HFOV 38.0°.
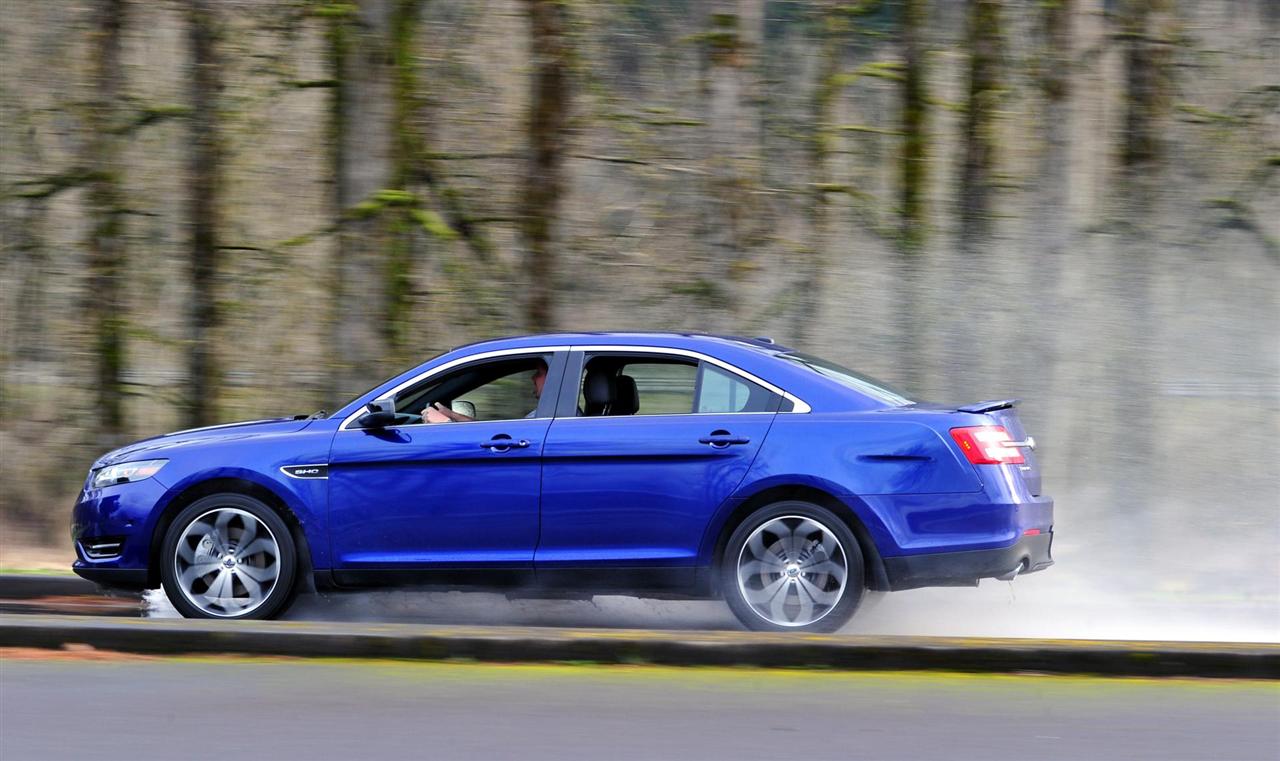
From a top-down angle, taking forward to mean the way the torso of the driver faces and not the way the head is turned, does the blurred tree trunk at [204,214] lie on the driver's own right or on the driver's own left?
on the driver's own right

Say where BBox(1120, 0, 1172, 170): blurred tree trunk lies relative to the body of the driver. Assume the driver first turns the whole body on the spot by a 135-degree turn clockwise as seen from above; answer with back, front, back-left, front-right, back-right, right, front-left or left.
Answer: front

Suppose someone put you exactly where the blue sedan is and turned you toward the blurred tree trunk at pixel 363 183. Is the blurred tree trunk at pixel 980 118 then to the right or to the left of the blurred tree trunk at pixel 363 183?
right

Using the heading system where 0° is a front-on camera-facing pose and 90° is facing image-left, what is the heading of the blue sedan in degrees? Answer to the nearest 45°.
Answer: approximately 90°

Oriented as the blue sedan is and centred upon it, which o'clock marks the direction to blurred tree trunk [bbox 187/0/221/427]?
The blurred tree trunk is roughly at 2 o'clock from the blue sedan.

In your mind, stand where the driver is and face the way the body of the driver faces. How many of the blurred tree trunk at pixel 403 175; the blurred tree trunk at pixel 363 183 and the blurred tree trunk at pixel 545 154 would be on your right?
3

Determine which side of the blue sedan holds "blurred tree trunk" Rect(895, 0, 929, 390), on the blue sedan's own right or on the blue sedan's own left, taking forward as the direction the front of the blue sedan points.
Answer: on the blue sedan's own right

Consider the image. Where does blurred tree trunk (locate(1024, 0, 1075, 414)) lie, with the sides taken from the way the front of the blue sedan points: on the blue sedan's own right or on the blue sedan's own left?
on the blue sedan's own right

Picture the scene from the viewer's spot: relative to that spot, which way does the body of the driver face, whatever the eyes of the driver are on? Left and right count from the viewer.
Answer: facing to the left of the viewer

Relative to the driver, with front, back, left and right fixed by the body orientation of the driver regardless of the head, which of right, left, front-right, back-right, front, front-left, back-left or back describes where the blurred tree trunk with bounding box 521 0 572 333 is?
right

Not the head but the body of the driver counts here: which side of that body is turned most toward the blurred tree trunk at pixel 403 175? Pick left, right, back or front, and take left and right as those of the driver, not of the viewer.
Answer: right
